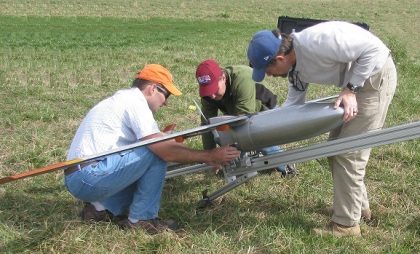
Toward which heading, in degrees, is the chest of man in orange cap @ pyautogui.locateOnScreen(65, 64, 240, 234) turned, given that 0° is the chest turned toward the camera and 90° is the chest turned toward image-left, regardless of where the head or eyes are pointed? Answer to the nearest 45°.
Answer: approximately 270°

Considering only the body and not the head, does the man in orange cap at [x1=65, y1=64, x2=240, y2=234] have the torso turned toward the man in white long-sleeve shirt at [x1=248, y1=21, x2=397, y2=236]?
yes

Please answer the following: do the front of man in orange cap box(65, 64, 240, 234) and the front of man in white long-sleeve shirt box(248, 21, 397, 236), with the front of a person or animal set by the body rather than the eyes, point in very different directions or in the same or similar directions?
very different directions

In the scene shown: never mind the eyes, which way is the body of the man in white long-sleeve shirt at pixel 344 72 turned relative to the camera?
to the viewer's left

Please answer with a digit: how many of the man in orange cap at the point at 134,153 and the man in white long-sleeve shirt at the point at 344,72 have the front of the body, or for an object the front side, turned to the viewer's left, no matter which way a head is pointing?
1

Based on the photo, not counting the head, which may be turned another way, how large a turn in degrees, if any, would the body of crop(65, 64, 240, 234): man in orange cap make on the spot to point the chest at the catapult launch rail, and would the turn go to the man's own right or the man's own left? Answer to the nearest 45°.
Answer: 0° — they already face it

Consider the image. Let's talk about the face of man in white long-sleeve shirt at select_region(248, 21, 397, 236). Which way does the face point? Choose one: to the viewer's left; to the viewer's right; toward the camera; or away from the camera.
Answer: to the viewer's left

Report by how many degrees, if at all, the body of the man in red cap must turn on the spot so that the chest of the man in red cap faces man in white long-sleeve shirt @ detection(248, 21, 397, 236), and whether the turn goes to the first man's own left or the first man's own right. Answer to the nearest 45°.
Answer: approximately 90° to the first man's own left

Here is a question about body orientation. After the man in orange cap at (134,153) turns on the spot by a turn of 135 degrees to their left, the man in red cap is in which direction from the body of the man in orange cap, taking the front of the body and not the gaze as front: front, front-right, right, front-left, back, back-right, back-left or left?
right
